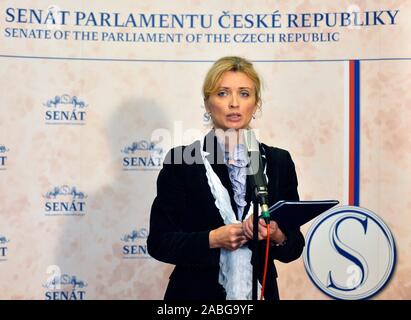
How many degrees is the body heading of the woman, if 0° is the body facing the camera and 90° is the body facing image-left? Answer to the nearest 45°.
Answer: approximately 315°
